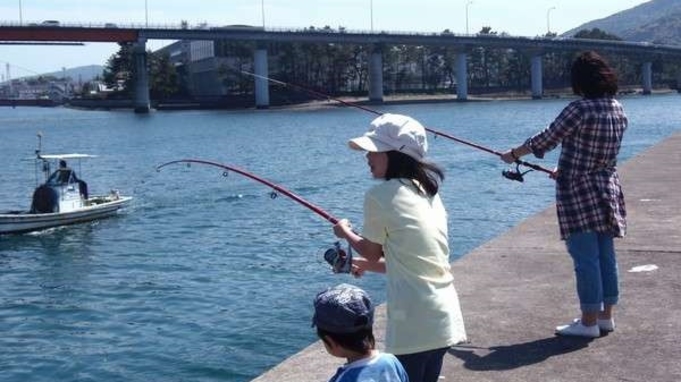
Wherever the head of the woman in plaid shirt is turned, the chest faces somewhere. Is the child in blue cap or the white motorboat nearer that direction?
the white motorboat

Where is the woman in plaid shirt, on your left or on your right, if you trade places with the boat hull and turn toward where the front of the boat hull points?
on your right

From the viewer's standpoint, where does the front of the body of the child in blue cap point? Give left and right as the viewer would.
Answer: facing away from the viewer and to the left of the viewer

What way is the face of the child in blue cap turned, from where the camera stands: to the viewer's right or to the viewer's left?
to the viewer's left

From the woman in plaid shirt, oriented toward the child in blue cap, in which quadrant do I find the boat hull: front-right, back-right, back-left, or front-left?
back-right

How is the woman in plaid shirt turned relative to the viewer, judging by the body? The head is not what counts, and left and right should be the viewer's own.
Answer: facing away from the viewer and to the left of the viewer

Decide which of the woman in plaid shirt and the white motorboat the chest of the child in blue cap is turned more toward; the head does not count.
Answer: the white motorboat

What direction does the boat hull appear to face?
to the viewer's right

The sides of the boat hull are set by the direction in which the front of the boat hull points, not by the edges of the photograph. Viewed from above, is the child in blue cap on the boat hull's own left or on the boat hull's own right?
on the boat hull's own right

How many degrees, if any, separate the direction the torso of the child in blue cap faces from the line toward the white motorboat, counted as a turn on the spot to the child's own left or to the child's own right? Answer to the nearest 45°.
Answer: approximately 45° to the child's own right
